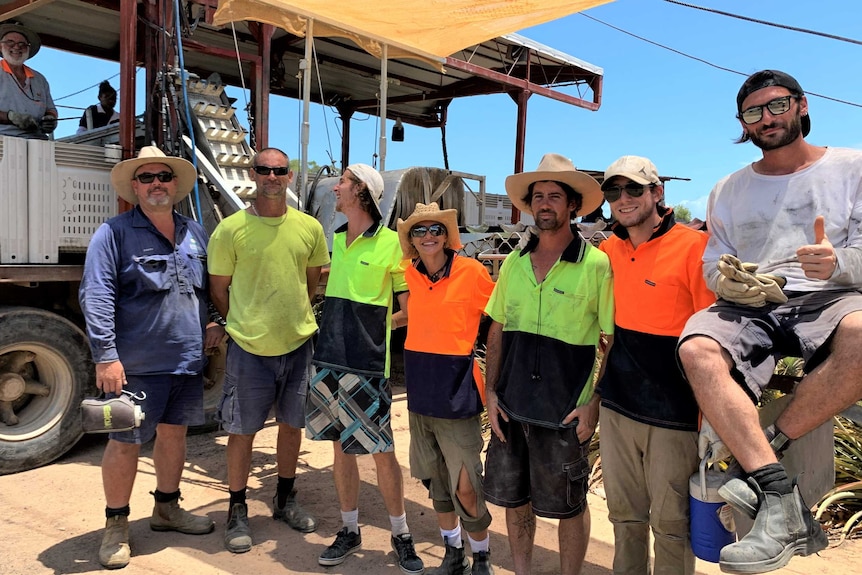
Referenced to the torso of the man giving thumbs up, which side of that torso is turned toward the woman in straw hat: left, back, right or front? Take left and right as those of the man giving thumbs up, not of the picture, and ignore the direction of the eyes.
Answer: right

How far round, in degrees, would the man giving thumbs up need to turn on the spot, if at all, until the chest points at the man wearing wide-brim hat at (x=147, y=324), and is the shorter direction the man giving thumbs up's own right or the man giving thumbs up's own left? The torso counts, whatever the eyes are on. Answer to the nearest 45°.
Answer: approximately 90° to the man giving thumbs up's own right

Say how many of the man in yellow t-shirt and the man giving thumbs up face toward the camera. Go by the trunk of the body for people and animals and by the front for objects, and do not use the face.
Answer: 2

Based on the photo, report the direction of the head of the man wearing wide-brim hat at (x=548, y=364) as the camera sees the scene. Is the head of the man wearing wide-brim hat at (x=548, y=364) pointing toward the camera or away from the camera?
toward the camera

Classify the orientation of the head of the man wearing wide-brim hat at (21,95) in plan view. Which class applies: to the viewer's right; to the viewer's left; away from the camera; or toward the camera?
toward the camera

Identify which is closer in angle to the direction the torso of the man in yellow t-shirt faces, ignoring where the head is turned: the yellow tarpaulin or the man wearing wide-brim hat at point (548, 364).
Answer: the man wearing wide-brim hat

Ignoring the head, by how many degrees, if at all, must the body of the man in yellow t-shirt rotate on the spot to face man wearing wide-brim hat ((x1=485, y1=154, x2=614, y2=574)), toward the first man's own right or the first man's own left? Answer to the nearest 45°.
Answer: approximately 45° to the first man's own left

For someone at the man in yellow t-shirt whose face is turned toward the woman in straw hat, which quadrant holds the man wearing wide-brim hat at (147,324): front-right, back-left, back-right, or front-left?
back-right

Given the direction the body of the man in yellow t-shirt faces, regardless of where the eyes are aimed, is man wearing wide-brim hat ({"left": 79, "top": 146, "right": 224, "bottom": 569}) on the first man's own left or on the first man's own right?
on the first man's own right

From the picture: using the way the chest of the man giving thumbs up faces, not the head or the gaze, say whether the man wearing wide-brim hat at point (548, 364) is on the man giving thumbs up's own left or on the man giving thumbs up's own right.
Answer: on the man giving thumbs up's own right

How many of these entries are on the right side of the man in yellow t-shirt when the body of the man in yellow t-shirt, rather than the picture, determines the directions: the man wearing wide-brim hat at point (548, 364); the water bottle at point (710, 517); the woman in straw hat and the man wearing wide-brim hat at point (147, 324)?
1

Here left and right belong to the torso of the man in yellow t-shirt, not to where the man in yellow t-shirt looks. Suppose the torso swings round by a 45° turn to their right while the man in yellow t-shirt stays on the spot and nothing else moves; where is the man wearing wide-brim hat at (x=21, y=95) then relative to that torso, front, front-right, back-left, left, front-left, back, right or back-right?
right

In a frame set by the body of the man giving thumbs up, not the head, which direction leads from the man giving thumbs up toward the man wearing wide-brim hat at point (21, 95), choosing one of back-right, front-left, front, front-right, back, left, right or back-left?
right

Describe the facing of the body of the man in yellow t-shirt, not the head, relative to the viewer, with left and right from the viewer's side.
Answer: facing the viewer

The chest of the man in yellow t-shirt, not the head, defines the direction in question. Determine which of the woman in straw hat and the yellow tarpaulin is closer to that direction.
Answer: the woman in straw hat

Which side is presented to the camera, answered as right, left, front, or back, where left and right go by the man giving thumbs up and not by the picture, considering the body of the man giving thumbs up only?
front

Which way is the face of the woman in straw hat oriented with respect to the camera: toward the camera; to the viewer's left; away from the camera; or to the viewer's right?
toward the camera
